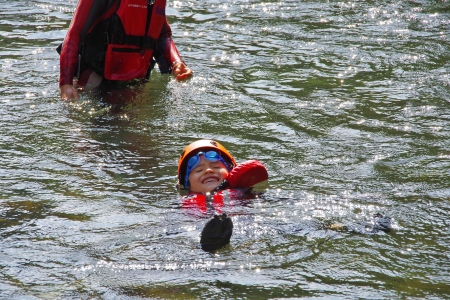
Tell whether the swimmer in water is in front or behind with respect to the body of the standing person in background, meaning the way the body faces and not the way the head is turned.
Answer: in front

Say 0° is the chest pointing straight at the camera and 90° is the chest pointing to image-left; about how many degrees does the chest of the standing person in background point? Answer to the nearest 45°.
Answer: approximately 315°
